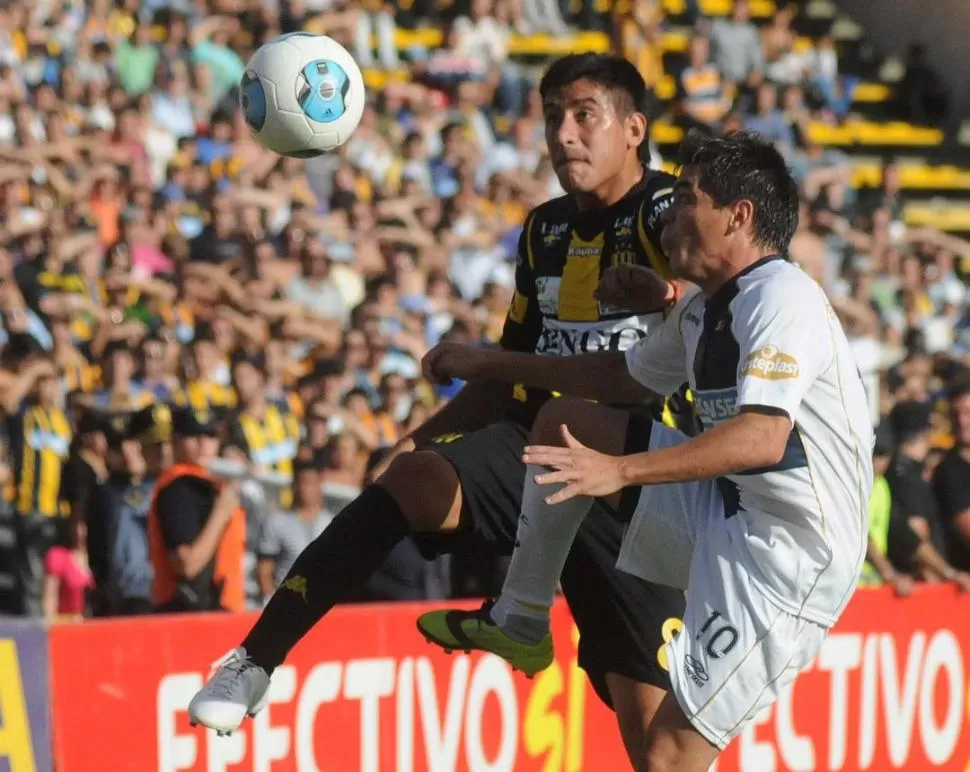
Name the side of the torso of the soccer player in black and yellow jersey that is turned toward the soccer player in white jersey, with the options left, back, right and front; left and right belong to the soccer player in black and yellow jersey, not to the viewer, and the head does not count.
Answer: left

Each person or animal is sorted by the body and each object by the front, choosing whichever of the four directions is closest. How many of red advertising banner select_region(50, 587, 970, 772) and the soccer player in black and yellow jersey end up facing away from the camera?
0

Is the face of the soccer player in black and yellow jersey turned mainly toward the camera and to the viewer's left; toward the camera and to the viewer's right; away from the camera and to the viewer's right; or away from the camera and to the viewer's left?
toward the camera and to the viewer's left

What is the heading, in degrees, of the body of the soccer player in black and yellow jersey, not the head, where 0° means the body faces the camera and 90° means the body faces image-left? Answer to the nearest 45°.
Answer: approximately 45°

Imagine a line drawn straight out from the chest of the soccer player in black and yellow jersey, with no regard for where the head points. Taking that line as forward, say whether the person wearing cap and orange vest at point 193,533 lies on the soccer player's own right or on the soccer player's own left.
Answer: on the soccer player's own right

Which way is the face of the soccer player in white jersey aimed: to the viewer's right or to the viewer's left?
to the viewer's left

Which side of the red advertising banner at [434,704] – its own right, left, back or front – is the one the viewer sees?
front

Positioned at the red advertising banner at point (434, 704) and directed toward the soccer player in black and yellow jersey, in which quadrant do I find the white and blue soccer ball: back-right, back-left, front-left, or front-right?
front-right
